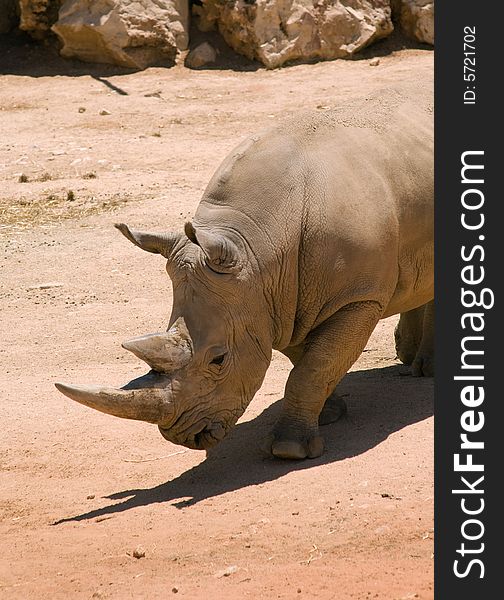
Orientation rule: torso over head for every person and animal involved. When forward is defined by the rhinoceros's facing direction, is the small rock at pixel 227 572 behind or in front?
in front

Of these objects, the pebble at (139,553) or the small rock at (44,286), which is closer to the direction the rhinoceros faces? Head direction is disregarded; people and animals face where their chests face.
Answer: the pebble

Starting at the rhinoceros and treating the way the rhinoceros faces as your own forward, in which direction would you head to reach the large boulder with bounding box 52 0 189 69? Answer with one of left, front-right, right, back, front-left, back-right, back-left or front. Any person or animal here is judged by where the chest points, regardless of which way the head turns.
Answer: back-right

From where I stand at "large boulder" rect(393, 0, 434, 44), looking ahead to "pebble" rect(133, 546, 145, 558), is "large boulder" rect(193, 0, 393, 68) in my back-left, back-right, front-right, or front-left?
front-right

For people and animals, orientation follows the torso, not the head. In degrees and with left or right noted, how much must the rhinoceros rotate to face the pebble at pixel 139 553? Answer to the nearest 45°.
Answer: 0° — it already faces it

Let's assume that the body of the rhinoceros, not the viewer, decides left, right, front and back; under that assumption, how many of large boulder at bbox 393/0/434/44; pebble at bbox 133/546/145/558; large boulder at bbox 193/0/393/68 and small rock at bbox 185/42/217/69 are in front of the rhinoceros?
1

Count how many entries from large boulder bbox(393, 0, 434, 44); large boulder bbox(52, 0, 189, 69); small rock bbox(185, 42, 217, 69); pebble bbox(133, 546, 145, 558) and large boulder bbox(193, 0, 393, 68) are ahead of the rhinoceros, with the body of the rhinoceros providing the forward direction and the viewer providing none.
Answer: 1

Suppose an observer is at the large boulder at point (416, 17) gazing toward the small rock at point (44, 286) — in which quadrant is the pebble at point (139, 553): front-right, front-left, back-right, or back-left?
front-left

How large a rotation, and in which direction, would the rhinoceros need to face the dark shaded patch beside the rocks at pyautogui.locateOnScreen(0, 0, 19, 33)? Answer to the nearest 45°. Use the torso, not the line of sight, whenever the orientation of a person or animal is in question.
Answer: approximately 135° to its right

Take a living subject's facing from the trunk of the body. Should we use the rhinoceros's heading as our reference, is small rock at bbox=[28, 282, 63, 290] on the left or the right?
on its right

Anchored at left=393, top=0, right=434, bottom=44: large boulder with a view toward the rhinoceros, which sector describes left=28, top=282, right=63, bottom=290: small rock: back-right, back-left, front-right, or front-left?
front-right
